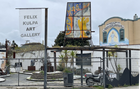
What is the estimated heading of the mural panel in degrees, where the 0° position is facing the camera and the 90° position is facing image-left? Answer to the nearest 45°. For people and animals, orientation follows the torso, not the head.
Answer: approximately 0°
